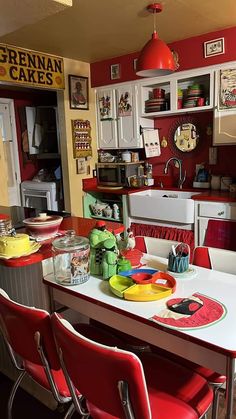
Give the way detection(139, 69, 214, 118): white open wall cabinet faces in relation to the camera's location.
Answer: facing the viewer and to the left of the viewer

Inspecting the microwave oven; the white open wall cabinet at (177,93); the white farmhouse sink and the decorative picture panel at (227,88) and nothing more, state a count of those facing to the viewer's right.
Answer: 0

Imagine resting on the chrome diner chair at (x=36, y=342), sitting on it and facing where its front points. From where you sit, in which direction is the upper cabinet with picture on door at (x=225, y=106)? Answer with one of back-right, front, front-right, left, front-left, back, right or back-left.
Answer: front

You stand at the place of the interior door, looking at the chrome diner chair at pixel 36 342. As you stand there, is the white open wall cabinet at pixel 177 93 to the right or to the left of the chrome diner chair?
left

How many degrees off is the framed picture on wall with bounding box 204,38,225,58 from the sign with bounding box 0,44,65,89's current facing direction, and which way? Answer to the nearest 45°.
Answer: approximately 45° to its left

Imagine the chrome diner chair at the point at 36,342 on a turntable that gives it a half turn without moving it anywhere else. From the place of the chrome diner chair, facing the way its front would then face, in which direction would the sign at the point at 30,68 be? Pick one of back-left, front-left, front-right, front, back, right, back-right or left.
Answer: back-right

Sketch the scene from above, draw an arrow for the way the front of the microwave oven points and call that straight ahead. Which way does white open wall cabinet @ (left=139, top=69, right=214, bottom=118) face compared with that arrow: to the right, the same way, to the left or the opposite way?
the same way
